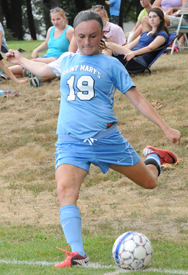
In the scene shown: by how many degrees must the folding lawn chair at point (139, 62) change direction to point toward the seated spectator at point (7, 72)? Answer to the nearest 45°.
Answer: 0° — it already faces them

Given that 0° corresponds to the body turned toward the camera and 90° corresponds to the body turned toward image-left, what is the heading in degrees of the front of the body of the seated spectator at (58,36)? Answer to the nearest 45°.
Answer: approximately 45°

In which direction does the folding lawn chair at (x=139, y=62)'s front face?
to the viewer's left

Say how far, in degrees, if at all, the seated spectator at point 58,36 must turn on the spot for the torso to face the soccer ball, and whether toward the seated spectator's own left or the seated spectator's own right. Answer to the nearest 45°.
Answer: approximately 45° to the seated spectator's own left

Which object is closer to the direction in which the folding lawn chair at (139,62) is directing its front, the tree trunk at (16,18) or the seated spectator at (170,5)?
the tree trunk

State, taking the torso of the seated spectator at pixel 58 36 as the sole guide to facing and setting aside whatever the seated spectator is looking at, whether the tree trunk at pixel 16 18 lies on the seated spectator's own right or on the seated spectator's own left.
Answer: on the seated spectator's own right

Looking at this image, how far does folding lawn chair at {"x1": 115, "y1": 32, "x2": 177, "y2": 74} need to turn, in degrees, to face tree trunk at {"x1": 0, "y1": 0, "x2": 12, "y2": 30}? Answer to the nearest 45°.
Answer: approximately 45° to its right
